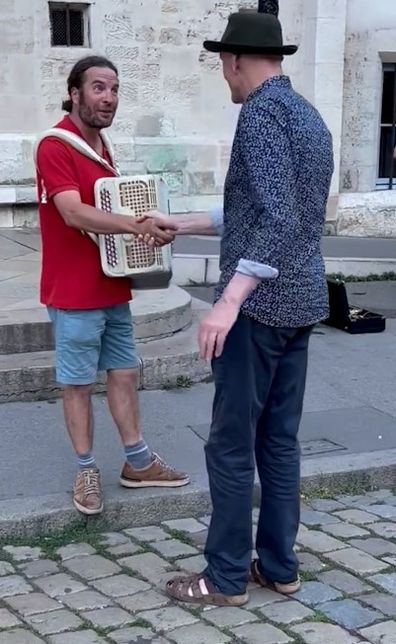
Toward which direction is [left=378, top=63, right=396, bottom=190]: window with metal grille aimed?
toward the camera

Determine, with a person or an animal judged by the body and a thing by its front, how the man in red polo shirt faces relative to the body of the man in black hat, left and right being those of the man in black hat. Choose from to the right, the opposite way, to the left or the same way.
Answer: the opposite way

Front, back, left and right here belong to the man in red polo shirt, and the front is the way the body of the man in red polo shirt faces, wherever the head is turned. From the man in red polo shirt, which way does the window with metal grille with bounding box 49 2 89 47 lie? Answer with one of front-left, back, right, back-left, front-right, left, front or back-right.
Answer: back-left

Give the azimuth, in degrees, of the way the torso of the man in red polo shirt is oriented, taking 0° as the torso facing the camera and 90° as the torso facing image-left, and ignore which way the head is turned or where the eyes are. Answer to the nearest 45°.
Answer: approximately 315°

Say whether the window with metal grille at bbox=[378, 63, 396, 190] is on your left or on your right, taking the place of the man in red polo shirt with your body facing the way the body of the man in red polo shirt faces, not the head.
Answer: on your left

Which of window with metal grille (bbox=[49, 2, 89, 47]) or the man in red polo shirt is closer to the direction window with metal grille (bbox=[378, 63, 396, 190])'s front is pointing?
the man in red polo shirt

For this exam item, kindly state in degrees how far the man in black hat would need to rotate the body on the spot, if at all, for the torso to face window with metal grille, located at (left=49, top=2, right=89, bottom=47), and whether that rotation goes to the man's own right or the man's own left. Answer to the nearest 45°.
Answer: approximately 45° to the man's own right

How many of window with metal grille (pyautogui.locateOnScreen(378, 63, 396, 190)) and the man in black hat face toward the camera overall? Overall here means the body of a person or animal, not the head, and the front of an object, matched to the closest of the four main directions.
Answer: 1

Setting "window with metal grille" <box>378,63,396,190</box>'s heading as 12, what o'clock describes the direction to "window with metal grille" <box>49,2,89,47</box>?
"window with metal grille" <box>49,2,89,47</box> is roughly at 2 o'clock from "window with metal grille" <box>378,63,396,190</box>.

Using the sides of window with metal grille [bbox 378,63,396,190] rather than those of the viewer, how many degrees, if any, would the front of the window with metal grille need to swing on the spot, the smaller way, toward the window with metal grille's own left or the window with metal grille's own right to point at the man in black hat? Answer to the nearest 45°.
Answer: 0° — it already faces them

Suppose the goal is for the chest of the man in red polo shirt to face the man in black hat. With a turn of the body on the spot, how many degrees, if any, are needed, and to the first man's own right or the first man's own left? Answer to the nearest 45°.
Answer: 0° — they already face them

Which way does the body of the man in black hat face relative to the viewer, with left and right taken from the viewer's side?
facing away from the viewer and to the left of the viewer

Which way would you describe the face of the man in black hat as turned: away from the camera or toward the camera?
away from the camera

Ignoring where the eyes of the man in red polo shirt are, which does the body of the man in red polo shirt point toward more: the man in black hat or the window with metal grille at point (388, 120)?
the man in black hat
